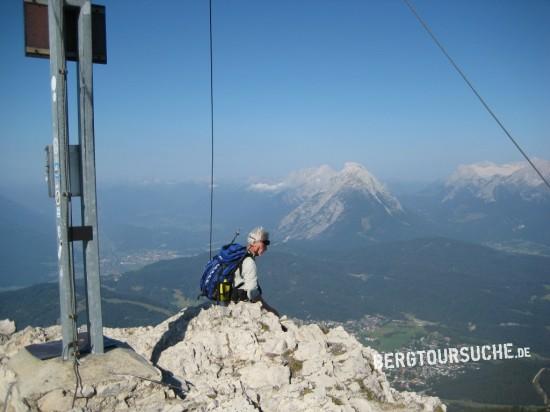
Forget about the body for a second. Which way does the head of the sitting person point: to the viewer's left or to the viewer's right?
to the viewer's right

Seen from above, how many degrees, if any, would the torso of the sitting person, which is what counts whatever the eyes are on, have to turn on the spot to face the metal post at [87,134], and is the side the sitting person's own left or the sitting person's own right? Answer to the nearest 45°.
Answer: approximately 135° to the sitting person's own right

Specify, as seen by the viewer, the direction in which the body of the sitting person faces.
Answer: to the viewer's right

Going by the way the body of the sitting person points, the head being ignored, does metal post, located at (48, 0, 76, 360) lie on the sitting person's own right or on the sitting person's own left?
on the sitting person's own right
